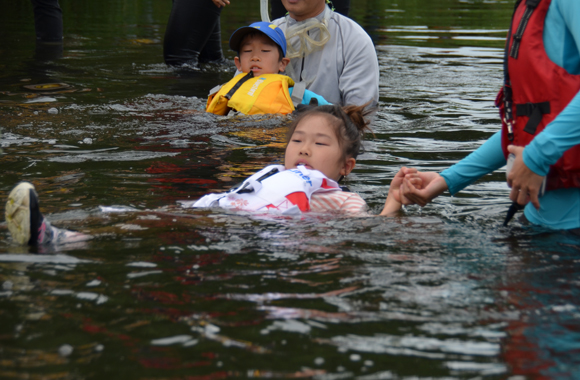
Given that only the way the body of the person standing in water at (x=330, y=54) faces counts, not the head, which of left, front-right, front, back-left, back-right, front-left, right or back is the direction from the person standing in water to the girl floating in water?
front-left

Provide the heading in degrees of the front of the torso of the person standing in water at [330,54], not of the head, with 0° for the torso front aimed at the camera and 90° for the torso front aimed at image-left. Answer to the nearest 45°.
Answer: approximately 45°

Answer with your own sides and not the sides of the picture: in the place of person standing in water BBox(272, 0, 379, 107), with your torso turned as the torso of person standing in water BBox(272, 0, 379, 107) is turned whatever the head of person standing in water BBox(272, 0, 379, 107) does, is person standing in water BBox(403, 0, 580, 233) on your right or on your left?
on your left

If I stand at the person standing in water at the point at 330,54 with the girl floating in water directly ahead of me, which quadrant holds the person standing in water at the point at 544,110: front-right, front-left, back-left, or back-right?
front-left

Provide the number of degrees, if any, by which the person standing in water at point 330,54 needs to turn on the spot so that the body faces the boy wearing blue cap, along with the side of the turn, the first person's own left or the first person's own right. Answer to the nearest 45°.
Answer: approximately 45° to the first person's own right
